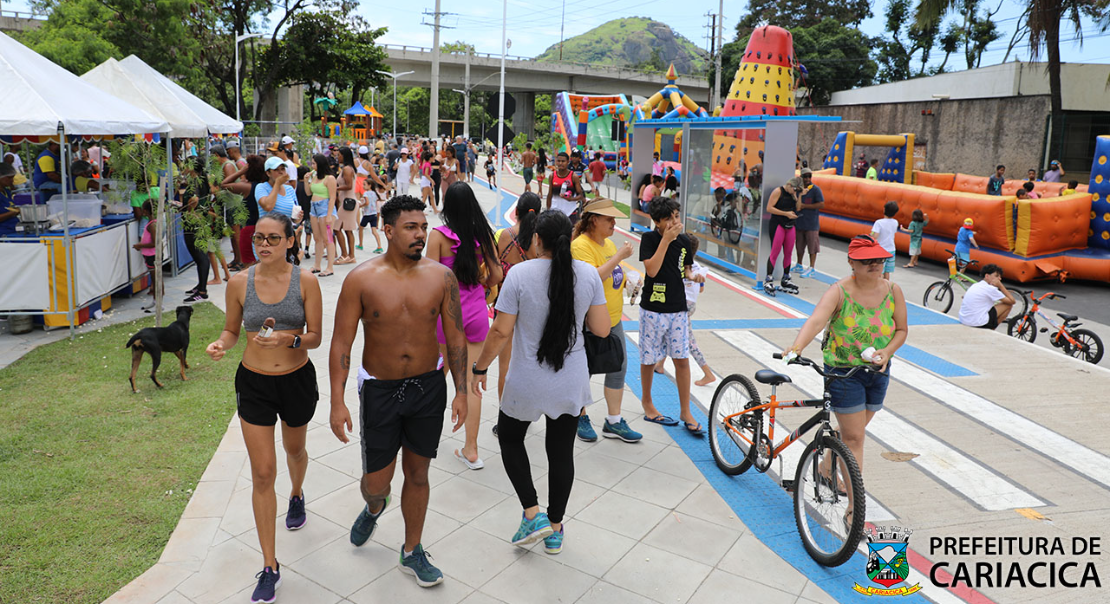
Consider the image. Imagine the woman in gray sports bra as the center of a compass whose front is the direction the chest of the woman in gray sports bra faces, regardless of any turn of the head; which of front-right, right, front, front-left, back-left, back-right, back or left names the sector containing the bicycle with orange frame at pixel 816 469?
left

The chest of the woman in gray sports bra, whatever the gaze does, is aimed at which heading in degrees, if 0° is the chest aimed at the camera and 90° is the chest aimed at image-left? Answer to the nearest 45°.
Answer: approximately 0°

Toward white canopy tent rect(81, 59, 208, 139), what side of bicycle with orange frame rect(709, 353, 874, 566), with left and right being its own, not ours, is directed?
back

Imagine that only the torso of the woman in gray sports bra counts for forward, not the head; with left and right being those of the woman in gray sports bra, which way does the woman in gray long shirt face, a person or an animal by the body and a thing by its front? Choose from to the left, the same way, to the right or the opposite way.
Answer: the opposite way

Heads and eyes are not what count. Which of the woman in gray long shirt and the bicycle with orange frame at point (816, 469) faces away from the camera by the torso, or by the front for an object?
the woman in gray long shirt

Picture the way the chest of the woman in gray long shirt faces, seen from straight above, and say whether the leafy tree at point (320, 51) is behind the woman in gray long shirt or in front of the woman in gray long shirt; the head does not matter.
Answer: in front

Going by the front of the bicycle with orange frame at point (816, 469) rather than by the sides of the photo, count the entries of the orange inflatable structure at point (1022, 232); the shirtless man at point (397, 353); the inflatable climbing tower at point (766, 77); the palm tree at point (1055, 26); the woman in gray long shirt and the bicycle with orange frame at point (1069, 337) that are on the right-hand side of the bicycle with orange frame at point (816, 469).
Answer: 2

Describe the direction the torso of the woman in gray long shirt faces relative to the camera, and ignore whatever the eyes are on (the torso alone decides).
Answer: away from the camera

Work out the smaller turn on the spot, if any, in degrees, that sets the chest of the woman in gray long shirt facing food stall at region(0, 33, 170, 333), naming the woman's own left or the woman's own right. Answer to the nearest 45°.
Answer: approximately 45° to the woman's own left

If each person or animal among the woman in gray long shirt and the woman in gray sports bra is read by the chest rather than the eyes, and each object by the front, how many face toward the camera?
1

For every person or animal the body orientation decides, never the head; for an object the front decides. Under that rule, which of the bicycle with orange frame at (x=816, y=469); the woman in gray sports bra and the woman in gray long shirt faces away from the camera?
the woman in gray long shirt

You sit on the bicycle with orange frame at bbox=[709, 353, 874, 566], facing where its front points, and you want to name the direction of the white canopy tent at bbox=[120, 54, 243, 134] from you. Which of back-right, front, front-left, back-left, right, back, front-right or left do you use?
back

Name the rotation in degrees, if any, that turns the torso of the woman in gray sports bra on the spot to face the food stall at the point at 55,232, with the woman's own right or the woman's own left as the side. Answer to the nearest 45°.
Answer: approximately 180°

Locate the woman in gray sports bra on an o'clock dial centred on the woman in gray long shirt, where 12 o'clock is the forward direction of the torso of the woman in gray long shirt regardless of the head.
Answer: The woman in gray sports bra is roughly at 9 o'clock from the woman in gray long shirt.

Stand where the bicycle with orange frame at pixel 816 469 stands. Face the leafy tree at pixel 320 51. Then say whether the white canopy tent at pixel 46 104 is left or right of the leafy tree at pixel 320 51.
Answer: left

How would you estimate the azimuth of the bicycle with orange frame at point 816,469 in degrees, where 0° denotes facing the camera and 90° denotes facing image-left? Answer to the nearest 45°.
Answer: approximately 315°

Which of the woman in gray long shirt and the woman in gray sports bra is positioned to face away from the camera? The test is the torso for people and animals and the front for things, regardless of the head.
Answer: the woman in gray long shirt
